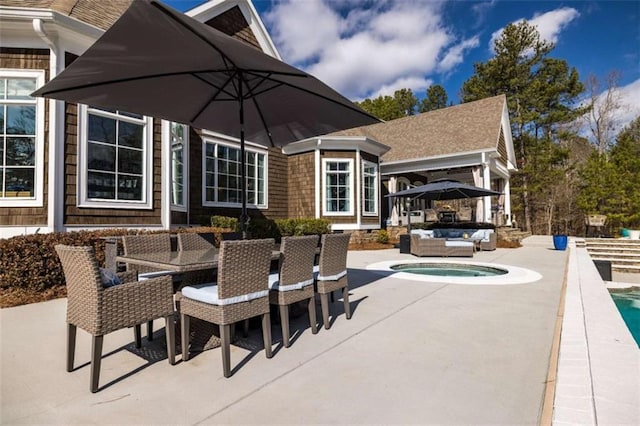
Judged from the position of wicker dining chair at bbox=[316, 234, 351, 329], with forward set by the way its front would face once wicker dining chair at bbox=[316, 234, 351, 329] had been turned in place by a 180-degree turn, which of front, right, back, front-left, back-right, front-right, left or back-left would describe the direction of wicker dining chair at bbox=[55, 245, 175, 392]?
right

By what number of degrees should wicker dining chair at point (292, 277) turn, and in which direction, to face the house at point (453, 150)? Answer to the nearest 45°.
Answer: approximately 90° to its right

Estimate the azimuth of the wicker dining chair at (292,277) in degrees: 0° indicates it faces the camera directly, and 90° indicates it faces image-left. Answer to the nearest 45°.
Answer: approximately 135°

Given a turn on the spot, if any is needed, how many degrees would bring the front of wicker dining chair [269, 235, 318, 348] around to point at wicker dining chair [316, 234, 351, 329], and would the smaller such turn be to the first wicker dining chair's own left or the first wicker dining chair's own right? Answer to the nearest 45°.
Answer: approximately 90° to the first wicker dining chair's own right

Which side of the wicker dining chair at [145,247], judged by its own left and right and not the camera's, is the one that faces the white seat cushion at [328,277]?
front

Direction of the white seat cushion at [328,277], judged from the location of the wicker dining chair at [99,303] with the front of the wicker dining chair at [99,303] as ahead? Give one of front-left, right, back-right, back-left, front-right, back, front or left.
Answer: front-right

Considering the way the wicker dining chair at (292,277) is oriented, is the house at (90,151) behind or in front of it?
in front

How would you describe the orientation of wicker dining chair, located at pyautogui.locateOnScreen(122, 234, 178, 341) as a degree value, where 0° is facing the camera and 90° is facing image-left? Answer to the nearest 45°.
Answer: approximately 315°

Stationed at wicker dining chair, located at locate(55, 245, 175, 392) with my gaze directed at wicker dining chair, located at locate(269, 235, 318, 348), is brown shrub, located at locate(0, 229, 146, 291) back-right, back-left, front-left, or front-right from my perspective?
back-left

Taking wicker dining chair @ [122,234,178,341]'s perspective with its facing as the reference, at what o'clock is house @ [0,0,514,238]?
The house is roughly at 7 o'clock from the wicker dining chair.

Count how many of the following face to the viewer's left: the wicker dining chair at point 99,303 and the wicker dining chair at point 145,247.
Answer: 0

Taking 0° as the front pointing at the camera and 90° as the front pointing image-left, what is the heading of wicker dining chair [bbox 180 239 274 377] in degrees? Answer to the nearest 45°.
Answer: approximately 135°

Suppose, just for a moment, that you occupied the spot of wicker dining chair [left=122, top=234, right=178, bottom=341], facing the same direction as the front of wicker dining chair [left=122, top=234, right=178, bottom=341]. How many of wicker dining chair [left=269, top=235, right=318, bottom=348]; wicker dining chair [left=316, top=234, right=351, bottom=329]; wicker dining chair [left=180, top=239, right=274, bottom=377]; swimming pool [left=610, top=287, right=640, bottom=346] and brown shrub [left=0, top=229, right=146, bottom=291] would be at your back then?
1

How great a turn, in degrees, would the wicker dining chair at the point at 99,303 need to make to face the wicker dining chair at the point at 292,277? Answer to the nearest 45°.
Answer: approximately 45° to its right

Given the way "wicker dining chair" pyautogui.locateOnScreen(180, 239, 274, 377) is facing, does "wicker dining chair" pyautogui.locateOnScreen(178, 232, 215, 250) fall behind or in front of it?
in front

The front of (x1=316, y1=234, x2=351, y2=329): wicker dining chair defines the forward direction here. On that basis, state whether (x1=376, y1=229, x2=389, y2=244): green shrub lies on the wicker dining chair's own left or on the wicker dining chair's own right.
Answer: on the wicker dining chair's own right

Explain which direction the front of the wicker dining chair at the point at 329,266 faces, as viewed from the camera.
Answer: facing away from the viewer and to the left of the viewer
